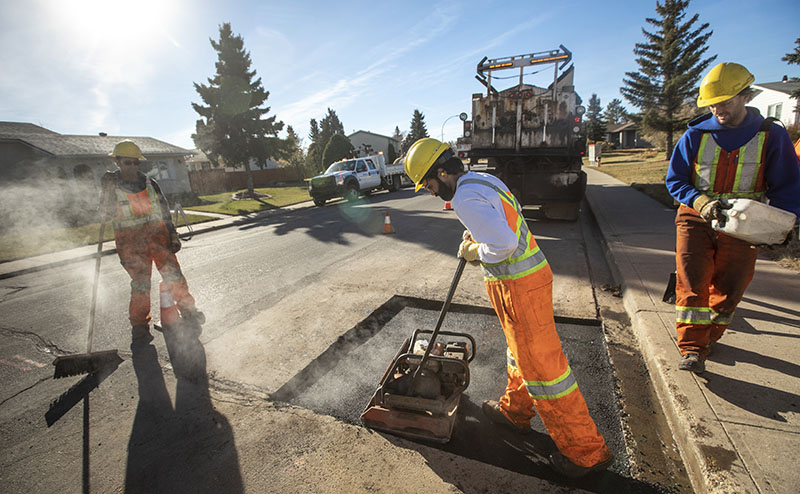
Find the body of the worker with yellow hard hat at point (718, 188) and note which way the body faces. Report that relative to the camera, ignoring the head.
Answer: toward the camera

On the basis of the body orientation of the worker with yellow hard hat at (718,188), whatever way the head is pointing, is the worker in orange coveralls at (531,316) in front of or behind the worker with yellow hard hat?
in front

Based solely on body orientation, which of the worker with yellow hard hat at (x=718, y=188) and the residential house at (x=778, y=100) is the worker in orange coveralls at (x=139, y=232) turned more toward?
the worker with yellow hard hat

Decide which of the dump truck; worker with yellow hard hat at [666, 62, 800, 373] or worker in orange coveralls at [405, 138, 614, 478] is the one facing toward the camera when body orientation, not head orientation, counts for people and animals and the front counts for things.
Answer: the worker with yellow hard hat

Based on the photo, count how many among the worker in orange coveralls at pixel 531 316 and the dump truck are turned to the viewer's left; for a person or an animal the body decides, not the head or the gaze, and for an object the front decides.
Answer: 1

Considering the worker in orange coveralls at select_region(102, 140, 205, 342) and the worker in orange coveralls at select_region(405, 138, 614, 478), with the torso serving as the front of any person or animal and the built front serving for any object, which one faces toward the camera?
the worker in orange coveralls at select_region(102, 140, 205, 342)

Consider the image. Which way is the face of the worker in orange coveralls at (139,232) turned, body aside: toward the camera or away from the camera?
toward the camera

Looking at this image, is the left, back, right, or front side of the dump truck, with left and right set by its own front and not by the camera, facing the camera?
back

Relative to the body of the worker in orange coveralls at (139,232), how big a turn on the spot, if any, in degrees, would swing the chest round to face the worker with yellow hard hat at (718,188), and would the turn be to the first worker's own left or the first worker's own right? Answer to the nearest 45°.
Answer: approximately 45° to the first worker's own left

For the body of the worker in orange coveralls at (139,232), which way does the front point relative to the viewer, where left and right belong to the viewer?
facing the viewer

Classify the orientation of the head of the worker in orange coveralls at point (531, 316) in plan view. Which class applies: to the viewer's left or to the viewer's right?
to the viewer's left

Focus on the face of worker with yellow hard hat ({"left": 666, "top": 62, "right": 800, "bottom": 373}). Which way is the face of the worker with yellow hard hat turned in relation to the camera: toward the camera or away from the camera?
toward the camera

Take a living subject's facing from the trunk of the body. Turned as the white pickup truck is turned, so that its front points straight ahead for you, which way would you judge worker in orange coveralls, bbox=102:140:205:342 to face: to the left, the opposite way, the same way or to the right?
to the left

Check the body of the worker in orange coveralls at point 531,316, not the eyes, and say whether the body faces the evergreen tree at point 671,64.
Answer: no

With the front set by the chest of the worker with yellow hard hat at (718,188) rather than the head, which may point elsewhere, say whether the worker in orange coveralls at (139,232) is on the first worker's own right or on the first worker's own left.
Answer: on the first worker's own right

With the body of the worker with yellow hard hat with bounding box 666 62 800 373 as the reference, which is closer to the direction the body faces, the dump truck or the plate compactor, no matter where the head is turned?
the plate compactor

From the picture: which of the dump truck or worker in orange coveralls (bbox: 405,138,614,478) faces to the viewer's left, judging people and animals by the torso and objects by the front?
the worker in orange coveralls

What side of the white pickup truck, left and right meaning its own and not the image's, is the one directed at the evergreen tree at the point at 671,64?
back

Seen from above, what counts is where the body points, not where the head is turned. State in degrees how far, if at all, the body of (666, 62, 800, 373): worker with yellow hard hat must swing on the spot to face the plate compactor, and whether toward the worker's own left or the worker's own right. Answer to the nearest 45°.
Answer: approximately 45° to the worker's own right

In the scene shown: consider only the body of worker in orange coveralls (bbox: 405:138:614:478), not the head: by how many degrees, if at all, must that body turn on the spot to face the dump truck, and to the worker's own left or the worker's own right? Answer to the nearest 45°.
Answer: approximately 90° to the worker's own right

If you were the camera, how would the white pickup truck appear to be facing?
facing the viewer and to the left of the viewer
